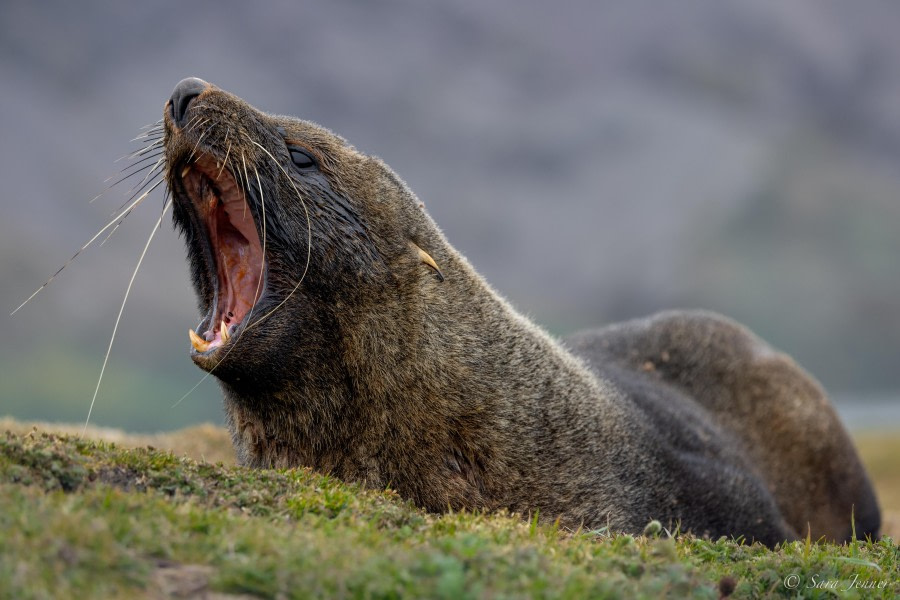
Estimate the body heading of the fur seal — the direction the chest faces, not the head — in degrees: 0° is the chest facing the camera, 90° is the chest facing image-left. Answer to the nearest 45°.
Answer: approximately 45°
